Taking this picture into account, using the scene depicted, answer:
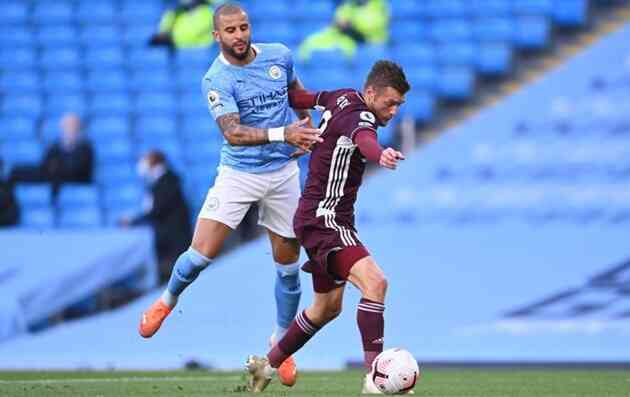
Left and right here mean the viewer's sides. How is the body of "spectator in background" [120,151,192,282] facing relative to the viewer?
facing to the left of the viewer

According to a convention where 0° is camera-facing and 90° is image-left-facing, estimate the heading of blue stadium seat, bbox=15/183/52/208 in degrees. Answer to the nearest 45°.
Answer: approximately 0°

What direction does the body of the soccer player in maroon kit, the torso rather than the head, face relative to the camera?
to the viewer's right

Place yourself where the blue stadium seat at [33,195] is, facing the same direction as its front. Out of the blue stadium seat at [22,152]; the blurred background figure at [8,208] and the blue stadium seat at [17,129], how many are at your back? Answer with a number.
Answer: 2

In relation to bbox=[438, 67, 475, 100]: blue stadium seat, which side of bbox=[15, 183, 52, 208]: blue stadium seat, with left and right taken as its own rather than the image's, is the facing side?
left

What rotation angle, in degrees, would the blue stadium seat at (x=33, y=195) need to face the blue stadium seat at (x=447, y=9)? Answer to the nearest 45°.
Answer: approximately 90° to its left

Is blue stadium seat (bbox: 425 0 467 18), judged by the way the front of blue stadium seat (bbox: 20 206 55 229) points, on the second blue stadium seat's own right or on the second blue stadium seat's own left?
on the second blue stadium seat's own left

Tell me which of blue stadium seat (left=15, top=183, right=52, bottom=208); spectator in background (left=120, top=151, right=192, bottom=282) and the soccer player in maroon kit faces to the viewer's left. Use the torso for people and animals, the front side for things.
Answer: the spectator in background

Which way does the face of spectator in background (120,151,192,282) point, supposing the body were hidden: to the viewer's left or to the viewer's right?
to the viewer's left

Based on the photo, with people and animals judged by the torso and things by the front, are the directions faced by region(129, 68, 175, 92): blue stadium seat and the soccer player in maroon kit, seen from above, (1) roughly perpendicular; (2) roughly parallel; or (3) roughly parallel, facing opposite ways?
roughly perpendicular

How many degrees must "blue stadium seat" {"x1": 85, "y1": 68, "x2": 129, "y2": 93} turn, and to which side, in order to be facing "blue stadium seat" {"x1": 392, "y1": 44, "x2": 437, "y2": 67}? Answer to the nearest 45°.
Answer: approximately 45° to its left

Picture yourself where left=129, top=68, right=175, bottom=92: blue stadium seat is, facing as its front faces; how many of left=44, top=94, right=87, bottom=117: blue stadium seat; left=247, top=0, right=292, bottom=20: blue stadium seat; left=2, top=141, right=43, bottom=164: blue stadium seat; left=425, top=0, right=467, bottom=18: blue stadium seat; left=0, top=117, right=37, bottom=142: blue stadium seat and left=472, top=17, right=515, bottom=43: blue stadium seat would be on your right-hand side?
3
